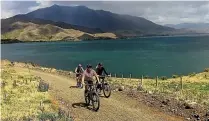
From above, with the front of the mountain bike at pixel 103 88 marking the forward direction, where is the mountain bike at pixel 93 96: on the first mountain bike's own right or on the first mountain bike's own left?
on the first mountain bike's own right

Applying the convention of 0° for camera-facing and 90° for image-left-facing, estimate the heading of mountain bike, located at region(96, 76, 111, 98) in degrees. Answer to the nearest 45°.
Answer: approximately 315°

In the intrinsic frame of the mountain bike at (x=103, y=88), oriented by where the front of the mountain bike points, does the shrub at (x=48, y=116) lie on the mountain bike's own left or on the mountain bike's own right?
on the mountain bike's own right
